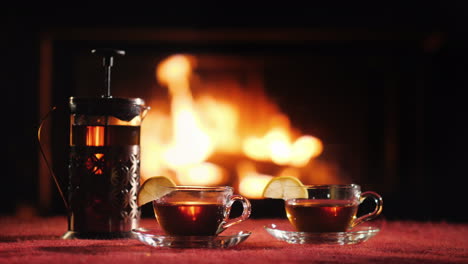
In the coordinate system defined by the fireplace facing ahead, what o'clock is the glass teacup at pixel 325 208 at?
The glass teacup is roughly at 12 o'clock from the fireplace.

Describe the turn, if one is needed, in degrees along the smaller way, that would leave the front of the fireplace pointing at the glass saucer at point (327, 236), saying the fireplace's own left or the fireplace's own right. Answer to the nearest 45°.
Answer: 0° — it already faces it

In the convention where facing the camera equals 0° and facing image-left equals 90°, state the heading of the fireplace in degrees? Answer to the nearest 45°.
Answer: approximately 0°

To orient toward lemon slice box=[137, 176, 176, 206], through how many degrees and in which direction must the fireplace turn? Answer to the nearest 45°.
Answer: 0° — it already faces it

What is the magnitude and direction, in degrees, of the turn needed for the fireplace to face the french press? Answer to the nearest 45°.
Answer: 0° — it already faces it
